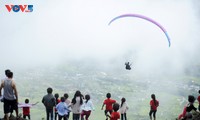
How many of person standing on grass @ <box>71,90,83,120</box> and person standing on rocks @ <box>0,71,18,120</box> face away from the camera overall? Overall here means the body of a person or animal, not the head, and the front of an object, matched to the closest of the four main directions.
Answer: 2

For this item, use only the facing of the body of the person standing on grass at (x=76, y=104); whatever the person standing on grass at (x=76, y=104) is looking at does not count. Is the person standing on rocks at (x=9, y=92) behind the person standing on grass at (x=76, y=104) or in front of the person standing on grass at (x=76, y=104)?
behind

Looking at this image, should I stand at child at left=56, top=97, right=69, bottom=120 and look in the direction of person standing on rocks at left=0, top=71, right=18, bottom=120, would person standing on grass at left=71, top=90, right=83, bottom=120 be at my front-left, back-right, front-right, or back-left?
back-left

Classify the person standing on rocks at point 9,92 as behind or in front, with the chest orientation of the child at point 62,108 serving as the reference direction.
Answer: behind

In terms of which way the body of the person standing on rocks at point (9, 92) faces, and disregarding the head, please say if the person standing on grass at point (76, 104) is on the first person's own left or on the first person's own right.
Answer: on the first person's own right

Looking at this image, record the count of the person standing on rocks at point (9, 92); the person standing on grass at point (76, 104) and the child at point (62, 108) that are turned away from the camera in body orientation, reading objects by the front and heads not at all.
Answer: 3

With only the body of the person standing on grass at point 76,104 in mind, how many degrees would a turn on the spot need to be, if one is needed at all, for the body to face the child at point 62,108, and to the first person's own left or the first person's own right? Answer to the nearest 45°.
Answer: approximately 90° to the first person's own left

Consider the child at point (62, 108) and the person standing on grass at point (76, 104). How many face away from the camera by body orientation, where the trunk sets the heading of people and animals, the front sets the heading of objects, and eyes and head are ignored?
2

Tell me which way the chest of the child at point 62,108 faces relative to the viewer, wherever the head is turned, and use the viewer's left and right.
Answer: facing away from the viewer

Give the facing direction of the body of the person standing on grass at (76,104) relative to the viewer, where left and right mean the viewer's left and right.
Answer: facing away from the viewer

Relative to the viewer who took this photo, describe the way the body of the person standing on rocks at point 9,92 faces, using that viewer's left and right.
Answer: facing away from the viewer

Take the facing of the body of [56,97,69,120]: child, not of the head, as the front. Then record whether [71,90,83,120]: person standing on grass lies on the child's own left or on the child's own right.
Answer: on the child's own right
